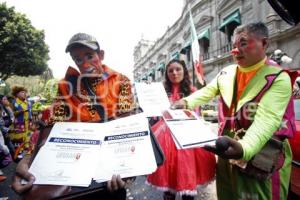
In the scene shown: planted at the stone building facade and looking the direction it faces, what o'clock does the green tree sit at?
The green tree is roughly at 1 o'clock from the stone building facade.

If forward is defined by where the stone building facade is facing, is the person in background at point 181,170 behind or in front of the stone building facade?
in front

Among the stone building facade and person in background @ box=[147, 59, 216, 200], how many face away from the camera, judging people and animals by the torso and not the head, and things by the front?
0

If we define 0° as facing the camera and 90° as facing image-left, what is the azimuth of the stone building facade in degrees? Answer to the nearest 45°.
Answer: approximately 45°

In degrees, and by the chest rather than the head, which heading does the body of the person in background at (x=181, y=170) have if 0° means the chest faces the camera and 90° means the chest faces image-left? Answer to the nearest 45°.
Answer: approximately 0°

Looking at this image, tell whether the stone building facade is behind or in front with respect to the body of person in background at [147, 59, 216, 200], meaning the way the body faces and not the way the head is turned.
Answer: behind
